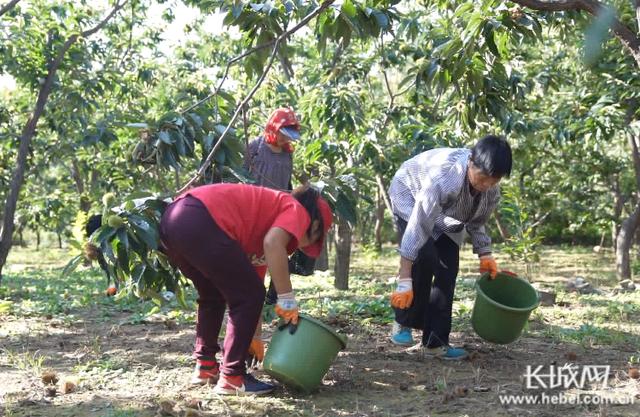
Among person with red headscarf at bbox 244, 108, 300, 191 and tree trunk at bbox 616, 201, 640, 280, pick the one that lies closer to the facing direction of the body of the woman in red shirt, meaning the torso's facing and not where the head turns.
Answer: the tree trunk

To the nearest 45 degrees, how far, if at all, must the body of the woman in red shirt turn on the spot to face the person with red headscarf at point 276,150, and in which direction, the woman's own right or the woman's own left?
approximately 90° to the woman's own left

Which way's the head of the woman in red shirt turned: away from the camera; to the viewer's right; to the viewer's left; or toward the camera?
to the viewer's right

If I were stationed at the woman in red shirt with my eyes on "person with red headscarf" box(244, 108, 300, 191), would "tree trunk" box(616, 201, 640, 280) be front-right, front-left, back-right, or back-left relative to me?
front-right

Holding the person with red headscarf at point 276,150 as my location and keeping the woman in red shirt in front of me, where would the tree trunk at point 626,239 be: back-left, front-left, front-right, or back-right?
back-left

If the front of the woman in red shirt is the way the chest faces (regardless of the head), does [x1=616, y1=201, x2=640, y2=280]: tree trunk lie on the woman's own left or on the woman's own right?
on the woman's own left

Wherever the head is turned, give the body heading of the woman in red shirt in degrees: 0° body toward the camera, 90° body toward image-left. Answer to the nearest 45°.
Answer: approximately 270°

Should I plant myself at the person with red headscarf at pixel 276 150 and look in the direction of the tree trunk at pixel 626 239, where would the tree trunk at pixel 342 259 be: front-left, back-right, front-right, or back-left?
front-left

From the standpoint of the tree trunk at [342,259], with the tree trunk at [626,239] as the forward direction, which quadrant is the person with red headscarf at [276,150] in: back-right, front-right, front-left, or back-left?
back-right

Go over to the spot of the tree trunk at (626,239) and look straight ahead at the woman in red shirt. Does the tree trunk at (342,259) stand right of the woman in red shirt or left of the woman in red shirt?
right

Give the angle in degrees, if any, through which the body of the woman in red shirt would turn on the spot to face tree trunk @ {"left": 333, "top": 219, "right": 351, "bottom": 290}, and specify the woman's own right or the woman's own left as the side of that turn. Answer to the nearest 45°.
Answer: approximately 90° to the woman's own left
